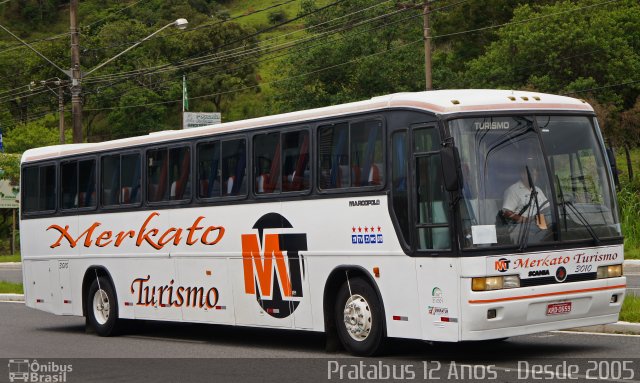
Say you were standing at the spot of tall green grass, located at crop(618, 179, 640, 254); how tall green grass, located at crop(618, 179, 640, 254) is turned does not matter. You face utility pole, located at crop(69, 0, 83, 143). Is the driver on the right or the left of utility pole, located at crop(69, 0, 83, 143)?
left

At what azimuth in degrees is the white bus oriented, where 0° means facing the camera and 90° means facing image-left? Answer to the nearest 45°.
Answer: approximately 315°

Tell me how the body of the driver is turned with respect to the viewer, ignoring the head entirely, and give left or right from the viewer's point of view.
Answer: facing the viewer and to the right of the viewer

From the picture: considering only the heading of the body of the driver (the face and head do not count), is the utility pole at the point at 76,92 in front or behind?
behind

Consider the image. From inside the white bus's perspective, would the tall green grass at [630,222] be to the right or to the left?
on its left

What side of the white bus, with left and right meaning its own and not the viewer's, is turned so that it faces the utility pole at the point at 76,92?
back
